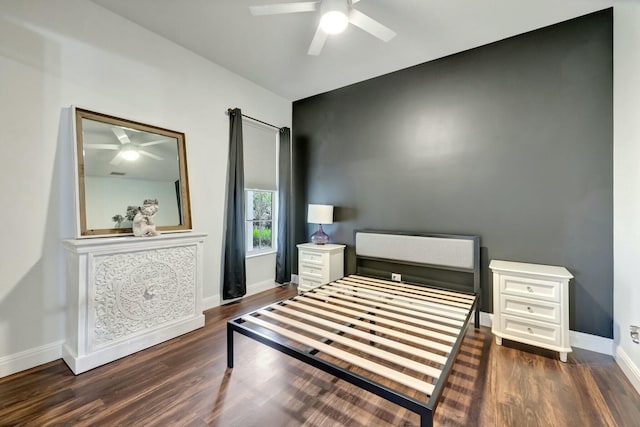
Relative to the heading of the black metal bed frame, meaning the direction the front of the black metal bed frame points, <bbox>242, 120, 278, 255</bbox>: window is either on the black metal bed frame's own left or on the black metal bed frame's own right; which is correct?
on the black metal bed frame's own right

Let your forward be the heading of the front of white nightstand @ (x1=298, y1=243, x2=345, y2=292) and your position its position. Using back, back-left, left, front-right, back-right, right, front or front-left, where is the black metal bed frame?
front-left

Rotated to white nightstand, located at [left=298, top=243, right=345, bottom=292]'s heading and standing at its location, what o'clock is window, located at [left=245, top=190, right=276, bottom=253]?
The window is roughly at 2 o'clock from the white nightstand.

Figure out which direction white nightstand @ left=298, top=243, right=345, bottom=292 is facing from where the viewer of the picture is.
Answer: facing the viewer and to the left of the viewer

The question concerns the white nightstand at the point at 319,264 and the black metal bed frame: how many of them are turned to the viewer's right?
0

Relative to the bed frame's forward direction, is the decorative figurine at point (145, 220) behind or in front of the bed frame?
in front

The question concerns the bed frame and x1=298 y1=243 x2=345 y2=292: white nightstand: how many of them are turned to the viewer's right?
0

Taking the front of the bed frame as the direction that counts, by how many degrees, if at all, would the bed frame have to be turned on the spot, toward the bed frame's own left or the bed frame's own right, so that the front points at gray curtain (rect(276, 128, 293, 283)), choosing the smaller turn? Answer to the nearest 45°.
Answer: approximately 90° to the bed frame's own right

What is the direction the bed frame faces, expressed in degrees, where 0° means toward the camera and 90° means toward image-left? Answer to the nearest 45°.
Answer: approximately 45°

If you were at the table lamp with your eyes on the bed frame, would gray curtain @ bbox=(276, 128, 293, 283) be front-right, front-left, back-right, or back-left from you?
back-right

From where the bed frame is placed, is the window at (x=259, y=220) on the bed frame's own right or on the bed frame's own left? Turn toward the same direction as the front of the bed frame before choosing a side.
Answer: on the bed frame's own right
